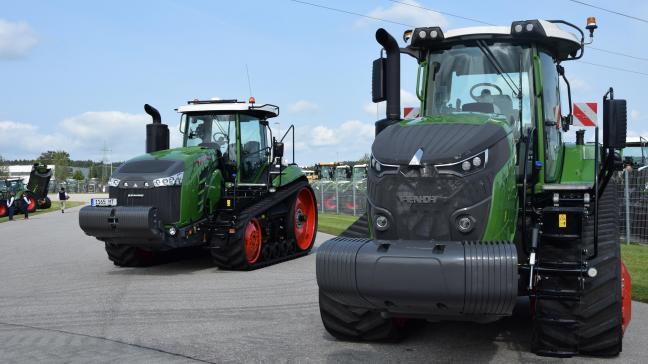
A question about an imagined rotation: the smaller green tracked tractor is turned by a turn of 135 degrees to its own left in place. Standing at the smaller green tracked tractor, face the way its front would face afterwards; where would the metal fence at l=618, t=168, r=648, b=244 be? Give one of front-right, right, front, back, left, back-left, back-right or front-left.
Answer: front

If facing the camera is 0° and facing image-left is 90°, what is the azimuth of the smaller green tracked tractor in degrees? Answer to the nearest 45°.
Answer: approximately 45°

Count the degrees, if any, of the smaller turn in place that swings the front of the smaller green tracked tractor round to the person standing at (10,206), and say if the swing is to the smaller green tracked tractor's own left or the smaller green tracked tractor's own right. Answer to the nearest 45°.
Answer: approximately 90° to the smaller green tracked tractor's own right

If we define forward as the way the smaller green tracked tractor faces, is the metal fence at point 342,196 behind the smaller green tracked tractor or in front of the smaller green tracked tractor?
behind
